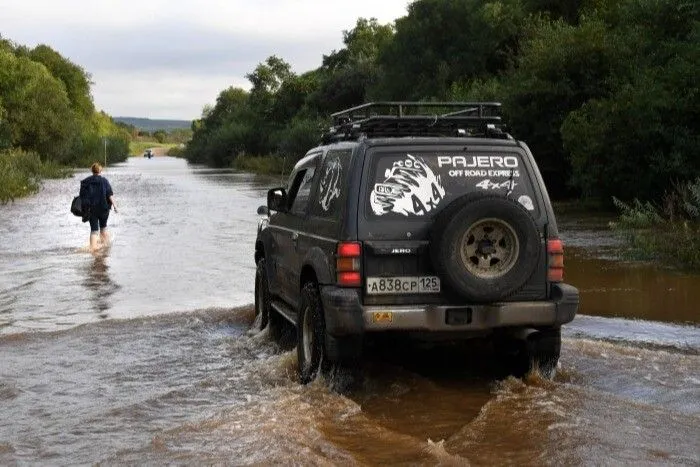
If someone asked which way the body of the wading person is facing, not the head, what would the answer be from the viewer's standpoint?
away from the camera

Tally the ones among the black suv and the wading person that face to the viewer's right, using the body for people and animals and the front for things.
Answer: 0

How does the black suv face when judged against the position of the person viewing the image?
facing away from the viewer and to the left of the viewer

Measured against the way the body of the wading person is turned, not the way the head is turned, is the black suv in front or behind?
behind

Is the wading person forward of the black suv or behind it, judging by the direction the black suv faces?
forward
